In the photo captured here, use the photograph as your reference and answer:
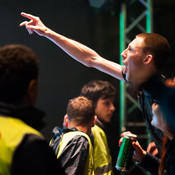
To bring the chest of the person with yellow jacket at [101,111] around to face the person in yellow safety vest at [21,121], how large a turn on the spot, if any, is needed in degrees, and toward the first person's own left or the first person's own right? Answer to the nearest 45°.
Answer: approximately 90° to the first person's own right

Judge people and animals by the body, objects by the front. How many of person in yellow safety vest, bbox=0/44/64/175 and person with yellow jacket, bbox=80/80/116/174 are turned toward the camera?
0

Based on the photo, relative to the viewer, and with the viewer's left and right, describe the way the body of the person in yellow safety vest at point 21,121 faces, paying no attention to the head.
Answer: facing away from the viewer and to the right of the viewer

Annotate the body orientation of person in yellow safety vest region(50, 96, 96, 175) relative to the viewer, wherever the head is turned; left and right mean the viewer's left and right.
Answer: facing away from the viewer and to the right of the viewer

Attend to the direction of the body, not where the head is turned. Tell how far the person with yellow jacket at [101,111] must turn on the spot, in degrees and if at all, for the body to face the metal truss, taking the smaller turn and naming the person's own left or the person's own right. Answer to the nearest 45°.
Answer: approximately 90° to the person's own left
